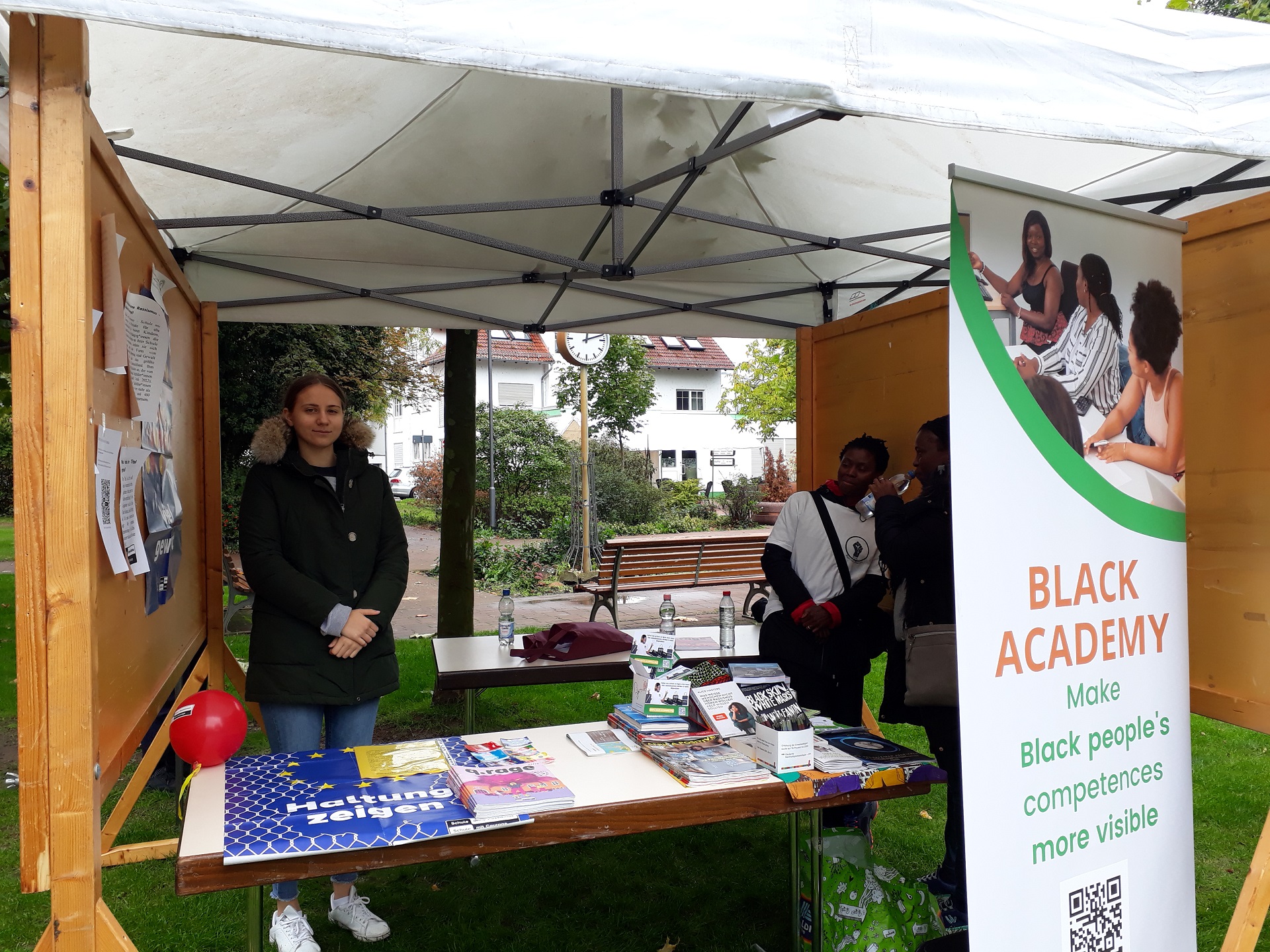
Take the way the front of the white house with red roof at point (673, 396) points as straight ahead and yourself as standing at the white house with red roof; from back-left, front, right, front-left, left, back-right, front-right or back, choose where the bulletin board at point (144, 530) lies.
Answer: front

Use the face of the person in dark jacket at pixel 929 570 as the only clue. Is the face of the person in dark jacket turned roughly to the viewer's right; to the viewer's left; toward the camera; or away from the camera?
to the viewer's left

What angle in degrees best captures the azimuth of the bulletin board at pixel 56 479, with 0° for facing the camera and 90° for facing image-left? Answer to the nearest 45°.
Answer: approximately 270°

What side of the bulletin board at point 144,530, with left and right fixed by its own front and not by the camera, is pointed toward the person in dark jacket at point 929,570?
front

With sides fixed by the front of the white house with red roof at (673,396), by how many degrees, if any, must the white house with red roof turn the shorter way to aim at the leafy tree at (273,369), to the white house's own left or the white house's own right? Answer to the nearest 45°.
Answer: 0° — it already faces it

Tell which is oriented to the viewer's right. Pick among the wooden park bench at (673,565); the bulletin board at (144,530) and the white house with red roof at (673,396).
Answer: the bulletin board

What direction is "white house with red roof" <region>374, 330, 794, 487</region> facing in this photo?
toward the camera

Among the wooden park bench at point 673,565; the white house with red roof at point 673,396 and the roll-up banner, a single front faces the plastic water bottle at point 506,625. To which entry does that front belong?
the white house with red roof

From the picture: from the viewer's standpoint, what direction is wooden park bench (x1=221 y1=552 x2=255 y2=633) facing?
to the viewer's right

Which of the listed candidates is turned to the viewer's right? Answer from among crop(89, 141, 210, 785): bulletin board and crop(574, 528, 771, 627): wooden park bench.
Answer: the bulletin board

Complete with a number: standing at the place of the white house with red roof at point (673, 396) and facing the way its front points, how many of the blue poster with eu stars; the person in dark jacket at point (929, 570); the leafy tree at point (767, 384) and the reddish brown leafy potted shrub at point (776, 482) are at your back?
0
